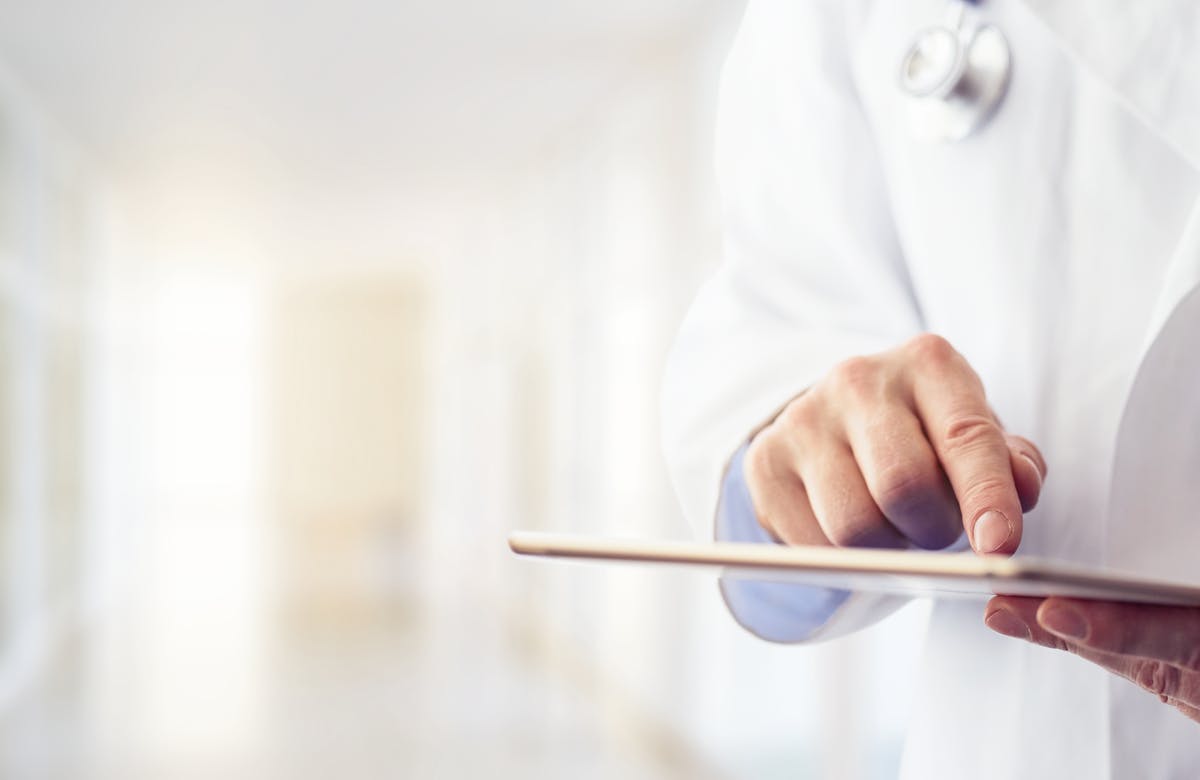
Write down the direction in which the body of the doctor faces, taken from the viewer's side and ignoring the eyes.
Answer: toward the camera
